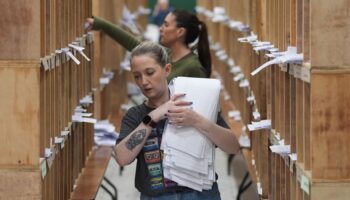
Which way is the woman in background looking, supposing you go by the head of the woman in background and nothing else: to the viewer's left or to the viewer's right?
to the viewer's left

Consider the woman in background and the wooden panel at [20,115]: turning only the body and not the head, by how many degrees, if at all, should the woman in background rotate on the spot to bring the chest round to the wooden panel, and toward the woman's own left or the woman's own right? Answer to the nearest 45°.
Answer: approximately 90° to the woman's own left

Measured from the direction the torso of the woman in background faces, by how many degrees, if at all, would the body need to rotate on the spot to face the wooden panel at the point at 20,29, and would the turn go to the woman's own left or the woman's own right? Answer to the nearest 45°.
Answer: approximately 90° to the woman's own left

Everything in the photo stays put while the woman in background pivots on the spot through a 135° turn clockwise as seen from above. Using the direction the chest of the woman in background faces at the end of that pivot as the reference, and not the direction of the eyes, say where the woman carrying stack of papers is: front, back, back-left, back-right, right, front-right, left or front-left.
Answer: back-right

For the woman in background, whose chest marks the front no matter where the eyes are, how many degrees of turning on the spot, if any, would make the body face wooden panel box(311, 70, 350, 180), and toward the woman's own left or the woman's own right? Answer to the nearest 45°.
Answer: approximately 90° to the woman's own left

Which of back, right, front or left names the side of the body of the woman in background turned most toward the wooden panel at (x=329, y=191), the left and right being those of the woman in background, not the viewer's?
left

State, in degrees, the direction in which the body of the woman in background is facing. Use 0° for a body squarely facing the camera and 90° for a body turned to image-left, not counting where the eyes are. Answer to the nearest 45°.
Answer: approximately 90°

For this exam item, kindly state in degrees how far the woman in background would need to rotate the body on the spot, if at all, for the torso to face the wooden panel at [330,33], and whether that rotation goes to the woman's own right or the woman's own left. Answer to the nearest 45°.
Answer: approximately 90° to the woman's own left
